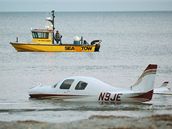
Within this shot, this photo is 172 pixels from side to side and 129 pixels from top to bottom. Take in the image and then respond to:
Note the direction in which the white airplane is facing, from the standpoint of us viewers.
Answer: facing to the left of the viewer
